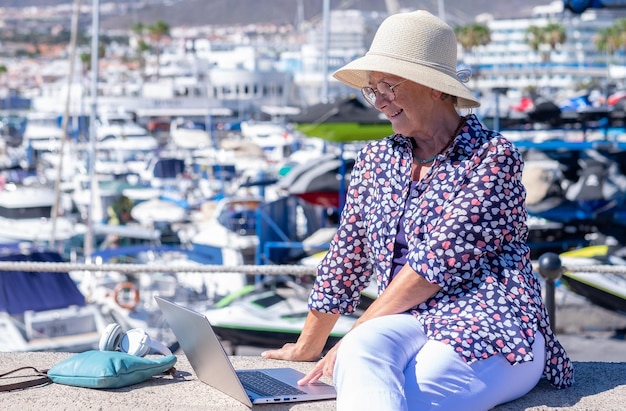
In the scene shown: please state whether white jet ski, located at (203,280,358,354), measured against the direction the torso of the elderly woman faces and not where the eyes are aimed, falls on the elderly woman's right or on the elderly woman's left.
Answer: on the elderly woman's right

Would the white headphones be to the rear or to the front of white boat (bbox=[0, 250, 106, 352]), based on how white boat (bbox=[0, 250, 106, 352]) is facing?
to the rear

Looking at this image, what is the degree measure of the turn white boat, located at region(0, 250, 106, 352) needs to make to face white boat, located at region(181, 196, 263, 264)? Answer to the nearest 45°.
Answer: approximately 90° to its right

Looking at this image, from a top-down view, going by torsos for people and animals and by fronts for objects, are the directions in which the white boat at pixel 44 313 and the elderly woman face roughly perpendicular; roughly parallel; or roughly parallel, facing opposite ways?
roughly perpendicular

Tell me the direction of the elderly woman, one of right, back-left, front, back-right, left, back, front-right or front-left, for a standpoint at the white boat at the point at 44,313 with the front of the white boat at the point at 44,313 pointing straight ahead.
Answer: back-left

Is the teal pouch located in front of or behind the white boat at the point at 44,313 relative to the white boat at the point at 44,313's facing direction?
behind

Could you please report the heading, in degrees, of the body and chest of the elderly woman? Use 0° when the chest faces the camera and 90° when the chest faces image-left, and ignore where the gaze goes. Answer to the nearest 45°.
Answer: approximately 45°

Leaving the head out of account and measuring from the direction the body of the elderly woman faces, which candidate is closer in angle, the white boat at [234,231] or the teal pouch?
the teal pouch
